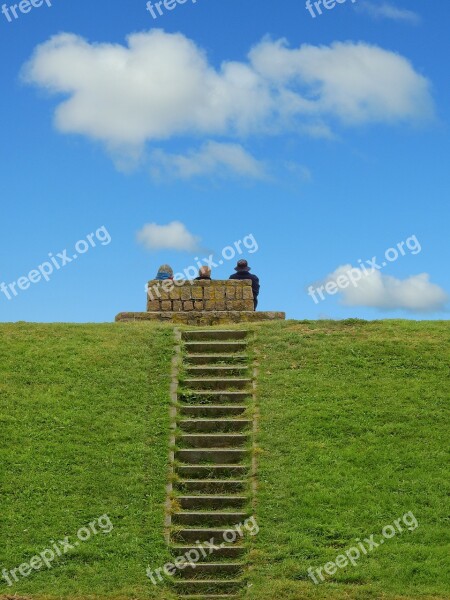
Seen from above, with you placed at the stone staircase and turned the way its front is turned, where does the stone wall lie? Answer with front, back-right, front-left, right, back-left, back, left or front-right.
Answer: back

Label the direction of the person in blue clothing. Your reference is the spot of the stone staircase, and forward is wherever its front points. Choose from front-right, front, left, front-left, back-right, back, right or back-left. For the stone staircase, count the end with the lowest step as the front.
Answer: back

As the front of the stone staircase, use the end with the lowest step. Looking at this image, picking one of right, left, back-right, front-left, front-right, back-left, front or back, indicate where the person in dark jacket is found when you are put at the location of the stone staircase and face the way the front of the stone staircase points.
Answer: back

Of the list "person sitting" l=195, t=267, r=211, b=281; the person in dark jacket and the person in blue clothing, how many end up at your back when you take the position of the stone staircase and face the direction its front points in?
3

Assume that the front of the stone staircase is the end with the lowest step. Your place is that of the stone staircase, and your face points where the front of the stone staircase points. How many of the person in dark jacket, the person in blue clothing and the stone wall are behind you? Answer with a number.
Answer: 3

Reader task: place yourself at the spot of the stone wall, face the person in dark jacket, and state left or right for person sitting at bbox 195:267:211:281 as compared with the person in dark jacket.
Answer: left

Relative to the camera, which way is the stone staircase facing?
toward the camera

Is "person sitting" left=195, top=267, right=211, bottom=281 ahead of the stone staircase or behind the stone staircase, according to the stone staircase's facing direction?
behind
